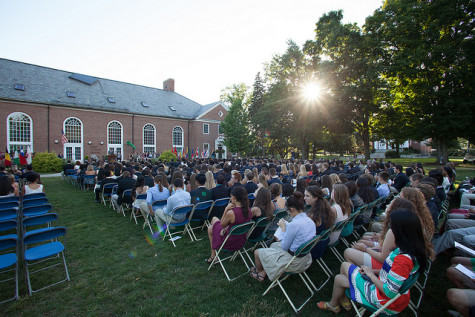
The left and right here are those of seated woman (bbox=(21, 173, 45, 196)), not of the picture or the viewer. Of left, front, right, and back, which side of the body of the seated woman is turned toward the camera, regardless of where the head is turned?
back

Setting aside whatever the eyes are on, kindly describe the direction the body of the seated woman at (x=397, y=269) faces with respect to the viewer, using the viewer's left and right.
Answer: facing to the left of the viewer

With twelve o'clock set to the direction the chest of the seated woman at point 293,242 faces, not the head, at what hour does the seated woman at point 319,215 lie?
the seated woman at point 319,215 is roughly at 3 o'clock from the seated woman at point 293,242.

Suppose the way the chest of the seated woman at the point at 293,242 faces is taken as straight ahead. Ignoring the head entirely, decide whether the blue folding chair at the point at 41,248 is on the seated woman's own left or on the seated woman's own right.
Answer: on the seated woman's own left

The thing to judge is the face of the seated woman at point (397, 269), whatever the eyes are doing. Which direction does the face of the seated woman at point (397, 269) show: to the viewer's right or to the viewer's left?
to the viewer's left

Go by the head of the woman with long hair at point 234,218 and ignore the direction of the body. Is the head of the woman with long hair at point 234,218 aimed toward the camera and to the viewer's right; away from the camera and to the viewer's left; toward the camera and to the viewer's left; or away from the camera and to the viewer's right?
away from the camera and to the viewer's left

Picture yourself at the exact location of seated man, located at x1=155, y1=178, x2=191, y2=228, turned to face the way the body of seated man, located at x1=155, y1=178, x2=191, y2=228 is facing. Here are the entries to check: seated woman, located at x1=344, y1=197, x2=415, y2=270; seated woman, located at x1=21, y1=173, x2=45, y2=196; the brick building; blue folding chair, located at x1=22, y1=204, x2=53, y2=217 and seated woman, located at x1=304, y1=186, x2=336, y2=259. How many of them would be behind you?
2

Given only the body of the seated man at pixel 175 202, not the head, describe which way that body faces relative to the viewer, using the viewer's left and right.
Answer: facing away from the viewer and to the left of the viewer

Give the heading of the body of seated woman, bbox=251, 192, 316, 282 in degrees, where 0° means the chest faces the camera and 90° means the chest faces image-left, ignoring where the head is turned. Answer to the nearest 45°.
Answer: approximately 135°

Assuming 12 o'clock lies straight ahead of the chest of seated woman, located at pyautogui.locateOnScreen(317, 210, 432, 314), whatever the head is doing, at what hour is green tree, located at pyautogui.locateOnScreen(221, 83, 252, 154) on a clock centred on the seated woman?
The green tree is roughly at 2 o'clock from the seated woman.

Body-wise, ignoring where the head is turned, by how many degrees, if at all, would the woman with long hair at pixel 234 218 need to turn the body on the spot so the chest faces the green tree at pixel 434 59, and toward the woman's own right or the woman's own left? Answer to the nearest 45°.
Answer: approximately 90° to the woman's own right

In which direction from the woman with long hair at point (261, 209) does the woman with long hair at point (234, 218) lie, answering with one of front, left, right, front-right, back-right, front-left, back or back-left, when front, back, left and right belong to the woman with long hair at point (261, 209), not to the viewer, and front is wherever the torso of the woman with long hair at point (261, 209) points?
left

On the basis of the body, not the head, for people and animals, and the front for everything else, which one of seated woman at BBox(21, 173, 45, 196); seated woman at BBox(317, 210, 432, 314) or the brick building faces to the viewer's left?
seated woman at BBox(317, 210, 432, 314)

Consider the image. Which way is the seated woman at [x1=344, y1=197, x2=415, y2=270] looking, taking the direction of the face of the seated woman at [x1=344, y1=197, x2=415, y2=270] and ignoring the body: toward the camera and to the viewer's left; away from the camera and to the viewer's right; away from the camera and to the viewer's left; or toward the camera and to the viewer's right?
away from the camera and to the viewer's left

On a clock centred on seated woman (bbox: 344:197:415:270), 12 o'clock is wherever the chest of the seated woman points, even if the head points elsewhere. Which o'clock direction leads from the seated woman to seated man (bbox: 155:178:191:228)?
The seated man is roughly at 12 o'clock from the seated woman.
